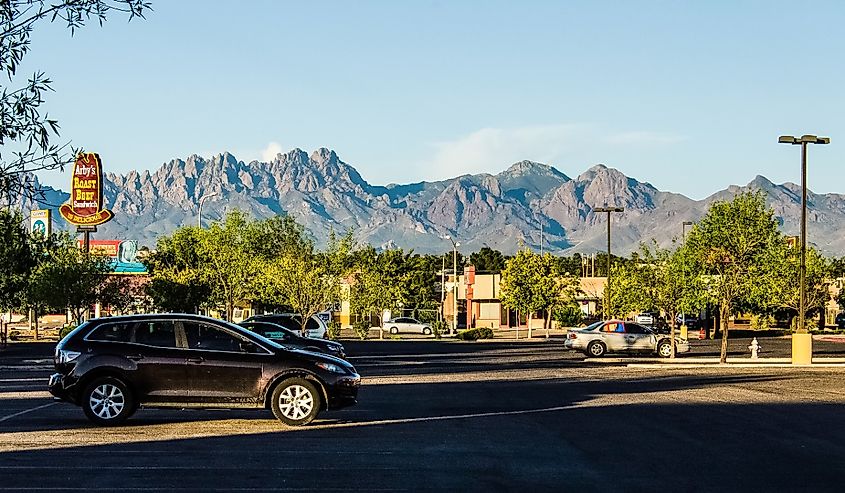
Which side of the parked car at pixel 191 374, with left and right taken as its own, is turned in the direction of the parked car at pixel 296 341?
left

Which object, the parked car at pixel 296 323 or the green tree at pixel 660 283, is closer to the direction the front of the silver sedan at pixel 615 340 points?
the green tree

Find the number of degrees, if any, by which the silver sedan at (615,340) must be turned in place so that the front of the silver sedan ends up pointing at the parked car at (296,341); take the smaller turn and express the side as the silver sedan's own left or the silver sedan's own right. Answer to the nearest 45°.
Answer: approximately 135° to the silver sedan's own right

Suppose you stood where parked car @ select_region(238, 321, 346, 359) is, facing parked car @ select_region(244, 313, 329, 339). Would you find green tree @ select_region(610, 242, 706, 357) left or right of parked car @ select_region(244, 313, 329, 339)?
right

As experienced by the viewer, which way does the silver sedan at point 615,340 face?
facing to the right of the viewer

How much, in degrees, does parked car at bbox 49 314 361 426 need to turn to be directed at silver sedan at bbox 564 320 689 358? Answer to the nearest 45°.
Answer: approximately 45° to its left

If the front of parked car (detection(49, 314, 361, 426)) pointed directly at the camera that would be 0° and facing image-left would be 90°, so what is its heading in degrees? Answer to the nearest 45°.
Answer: approximately 270°

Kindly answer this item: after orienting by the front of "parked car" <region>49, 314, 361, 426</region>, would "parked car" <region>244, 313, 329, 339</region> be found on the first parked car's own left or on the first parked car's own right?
on the first parked car's own left

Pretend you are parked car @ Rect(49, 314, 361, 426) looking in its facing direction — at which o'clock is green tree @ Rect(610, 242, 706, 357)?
The green tree is roughly at 10 o'clock from the parked car.
